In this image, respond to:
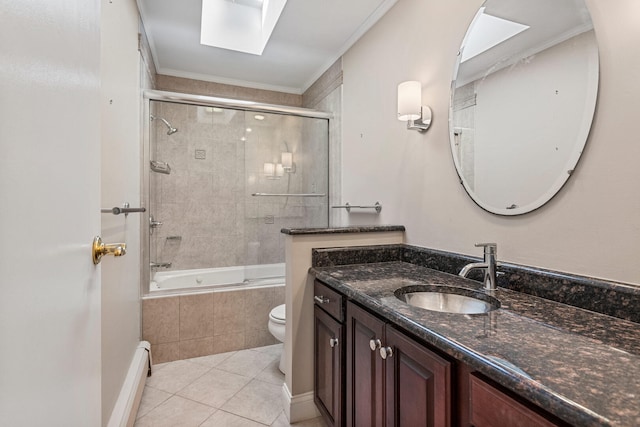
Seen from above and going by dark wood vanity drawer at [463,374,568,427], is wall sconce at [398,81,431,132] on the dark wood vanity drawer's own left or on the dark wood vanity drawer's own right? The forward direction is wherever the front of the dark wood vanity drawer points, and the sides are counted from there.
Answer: on the dark wood vanity drawer's own right

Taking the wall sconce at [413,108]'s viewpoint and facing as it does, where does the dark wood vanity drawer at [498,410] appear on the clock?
The dark wood vanity drawer is roughly at 10 o'clock from the wall sconce.

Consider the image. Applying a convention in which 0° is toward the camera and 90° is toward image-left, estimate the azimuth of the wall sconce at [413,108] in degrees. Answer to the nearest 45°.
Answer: approximately 45°

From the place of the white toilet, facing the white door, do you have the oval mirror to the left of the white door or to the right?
left

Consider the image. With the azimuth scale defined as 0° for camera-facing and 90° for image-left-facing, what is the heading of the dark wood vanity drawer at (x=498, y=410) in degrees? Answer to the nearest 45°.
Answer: approximately 45°

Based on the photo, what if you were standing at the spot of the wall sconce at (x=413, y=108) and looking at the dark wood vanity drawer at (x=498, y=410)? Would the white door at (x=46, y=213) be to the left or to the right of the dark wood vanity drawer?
right

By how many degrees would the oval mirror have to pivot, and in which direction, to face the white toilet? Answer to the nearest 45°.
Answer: approximately 45° to its right
